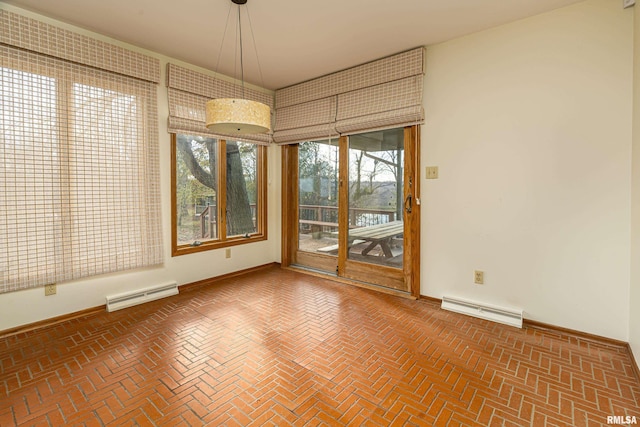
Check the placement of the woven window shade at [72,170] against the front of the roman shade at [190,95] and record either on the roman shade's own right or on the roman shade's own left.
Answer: on the roman shade's own right

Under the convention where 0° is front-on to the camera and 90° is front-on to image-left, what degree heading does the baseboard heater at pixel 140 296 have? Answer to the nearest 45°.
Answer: approximately 315°

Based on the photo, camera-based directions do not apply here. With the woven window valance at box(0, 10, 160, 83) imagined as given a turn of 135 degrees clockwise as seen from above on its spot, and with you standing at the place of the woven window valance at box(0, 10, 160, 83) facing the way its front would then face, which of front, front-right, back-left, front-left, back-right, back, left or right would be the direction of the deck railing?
back

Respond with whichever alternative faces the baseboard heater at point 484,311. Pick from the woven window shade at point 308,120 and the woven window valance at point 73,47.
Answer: the woven window valance at point 73,47

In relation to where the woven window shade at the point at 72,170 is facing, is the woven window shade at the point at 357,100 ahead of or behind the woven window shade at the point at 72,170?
ahead

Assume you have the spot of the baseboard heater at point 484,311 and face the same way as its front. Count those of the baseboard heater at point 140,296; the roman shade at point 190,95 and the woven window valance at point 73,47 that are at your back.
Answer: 0

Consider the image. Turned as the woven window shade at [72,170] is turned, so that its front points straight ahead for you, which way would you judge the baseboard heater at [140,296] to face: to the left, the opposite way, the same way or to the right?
the same way

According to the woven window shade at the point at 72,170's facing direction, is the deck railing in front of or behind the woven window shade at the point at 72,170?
in front

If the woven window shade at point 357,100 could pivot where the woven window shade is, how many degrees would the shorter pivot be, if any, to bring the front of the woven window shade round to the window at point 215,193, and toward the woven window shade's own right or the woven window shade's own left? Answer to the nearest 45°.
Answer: approximately 45° to the woven window shade's own right

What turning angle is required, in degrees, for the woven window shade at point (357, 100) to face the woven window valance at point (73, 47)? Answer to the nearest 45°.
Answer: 0° — it already faces it

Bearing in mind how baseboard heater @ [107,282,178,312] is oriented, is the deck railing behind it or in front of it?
in front

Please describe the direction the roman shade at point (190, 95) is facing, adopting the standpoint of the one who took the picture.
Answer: facing the viewer and to the right of the viewer

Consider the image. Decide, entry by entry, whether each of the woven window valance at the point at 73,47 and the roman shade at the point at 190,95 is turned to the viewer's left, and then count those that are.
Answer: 0

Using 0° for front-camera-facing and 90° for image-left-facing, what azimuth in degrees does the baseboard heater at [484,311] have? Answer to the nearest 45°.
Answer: approximately 45°
